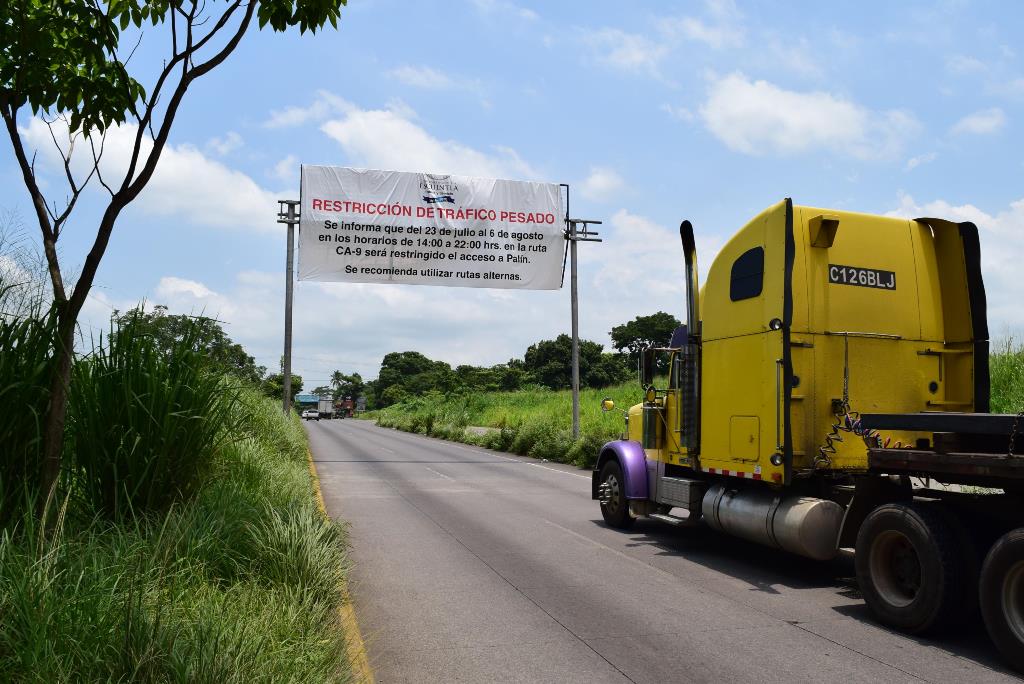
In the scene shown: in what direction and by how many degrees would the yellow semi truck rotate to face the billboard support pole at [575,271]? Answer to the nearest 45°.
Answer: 0° — it already faces it

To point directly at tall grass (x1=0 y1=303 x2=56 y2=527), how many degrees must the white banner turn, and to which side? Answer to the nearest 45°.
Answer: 0° — it already faces it

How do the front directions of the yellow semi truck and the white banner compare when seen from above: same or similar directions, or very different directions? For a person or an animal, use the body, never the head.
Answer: very different directions

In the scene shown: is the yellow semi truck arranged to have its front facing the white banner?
yes

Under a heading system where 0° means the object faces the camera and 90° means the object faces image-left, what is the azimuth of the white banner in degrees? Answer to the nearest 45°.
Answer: approximately 0°

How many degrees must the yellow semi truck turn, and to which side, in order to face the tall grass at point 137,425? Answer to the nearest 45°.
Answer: approximately 90° to its left

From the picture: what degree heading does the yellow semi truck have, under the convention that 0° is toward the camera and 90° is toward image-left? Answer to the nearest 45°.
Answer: approximately 135°

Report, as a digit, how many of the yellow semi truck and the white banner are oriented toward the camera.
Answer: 1

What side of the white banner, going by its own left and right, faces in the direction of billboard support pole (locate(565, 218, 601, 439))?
left

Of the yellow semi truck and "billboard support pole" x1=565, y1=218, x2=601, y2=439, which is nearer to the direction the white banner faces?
the yellow semi truck
